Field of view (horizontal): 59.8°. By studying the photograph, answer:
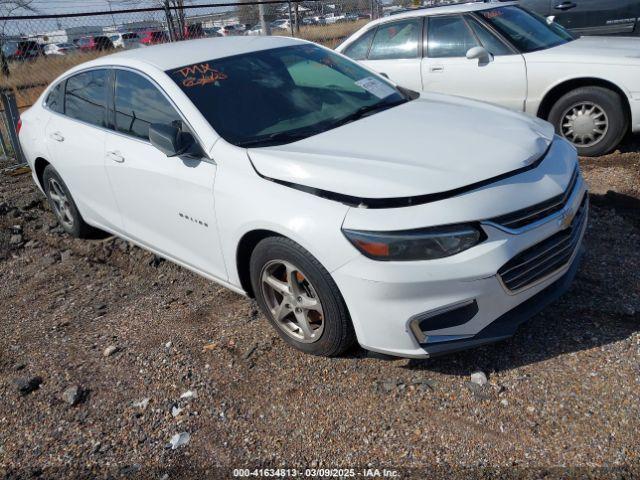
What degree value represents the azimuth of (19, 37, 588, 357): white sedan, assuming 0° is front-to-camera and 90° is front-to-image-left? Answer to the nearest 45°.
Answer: approximately 315°

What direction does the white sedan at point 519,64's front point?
to the viewer's right

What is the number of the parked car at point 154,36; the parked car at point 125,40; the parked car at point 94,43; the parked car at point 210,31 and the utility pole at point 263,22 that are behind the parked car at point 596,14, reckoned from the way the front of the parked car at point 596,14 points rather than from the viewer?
5

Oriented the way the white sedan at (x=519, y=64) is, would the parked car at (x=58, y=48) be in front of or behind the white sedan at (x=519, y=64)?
behind

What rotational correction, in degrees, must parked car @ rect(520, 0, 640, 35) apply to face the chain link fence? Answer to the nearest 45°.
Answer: approximately 180°

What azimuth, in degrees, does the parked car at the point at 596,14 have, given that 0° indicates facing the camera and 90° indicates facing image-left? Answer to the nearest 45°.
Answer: approximately 270°

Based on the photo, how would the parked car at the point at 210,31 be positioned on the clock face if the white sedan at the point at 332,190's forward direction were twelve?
The parked car is roughly at 7 o'clock from the white sedan.

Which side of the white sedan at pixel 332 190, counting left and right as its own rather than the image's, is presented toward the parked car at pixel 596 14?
left

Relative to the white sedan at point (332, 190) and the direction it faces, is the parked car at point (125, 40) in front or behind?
behind

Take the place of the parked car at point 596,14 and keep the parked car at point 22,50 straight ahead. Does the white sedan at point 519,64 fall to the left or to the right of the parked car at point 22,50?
left

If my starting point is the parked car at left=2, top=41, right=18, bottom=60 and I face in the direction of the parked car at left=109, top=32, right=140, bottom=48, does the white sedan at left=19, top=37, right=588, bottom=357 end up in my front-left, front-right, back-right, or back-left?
back-right
